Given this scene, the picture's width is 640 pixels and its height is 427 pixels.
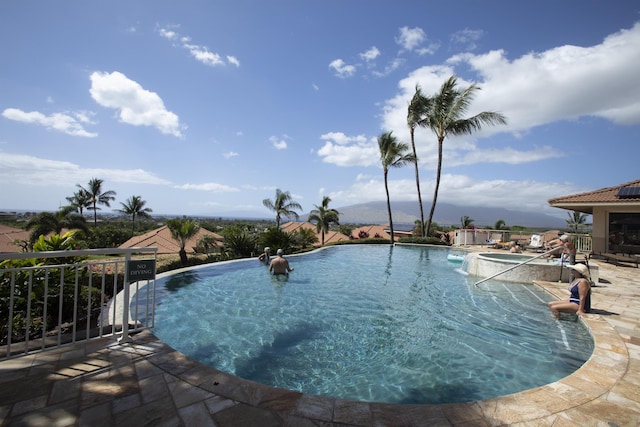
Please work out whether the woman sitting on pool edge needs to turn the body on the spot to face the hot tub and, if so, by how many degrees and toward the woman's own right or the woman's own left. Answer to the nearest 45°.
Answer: approximately 90° to the woman's own right

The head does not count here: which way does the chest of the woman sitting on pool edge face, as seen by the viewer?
to the viewer's left

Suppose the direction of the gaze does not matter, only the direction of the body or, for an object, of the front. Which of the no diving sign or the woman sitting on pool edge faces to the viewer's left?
the woman sitting on pool edge

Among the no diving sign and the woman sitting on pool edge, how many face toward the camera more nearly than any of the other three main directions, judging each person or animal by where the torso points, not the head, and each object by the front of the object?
1

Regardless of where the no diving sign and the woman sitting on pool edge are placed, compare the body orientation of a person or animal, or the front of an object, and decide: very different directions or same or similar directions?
very different directions

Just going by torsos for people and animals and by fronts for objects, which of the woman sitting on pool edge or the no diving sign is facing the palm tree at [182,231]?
the woman sitting on pool edge

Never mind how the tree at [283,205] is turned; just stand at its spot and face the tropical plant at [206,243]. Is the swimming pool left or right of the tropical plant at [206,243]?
left

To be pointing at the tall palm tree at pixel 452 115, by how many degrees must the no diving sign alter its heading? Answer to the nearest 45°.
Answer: approximately 135° to its left

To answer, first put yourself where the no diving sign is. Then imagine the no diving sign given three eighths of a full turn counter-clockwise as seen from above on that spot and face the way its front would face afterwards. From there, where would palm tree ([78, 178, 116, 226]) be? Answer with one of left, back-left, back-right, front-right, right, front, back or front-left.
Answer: front-left

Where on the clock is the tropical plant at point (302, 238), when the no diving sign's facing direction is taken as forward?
The tropical plant is roughly at 7 o'clock from the no diving sign.

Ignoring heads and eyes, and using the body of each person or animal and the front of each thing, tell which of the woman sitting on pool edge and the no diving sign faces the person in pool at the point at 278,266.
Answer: the woman sitting on pool edge

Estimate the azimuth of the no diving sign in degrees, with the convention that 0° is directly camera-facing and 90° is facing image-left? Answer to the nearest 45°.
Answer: approximately 0°

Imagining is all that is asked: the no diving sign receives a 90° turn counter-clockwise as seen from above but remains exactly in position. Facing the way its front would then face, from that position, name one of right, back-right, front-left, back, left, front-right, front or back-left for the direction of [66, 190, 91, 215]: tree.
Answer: left
